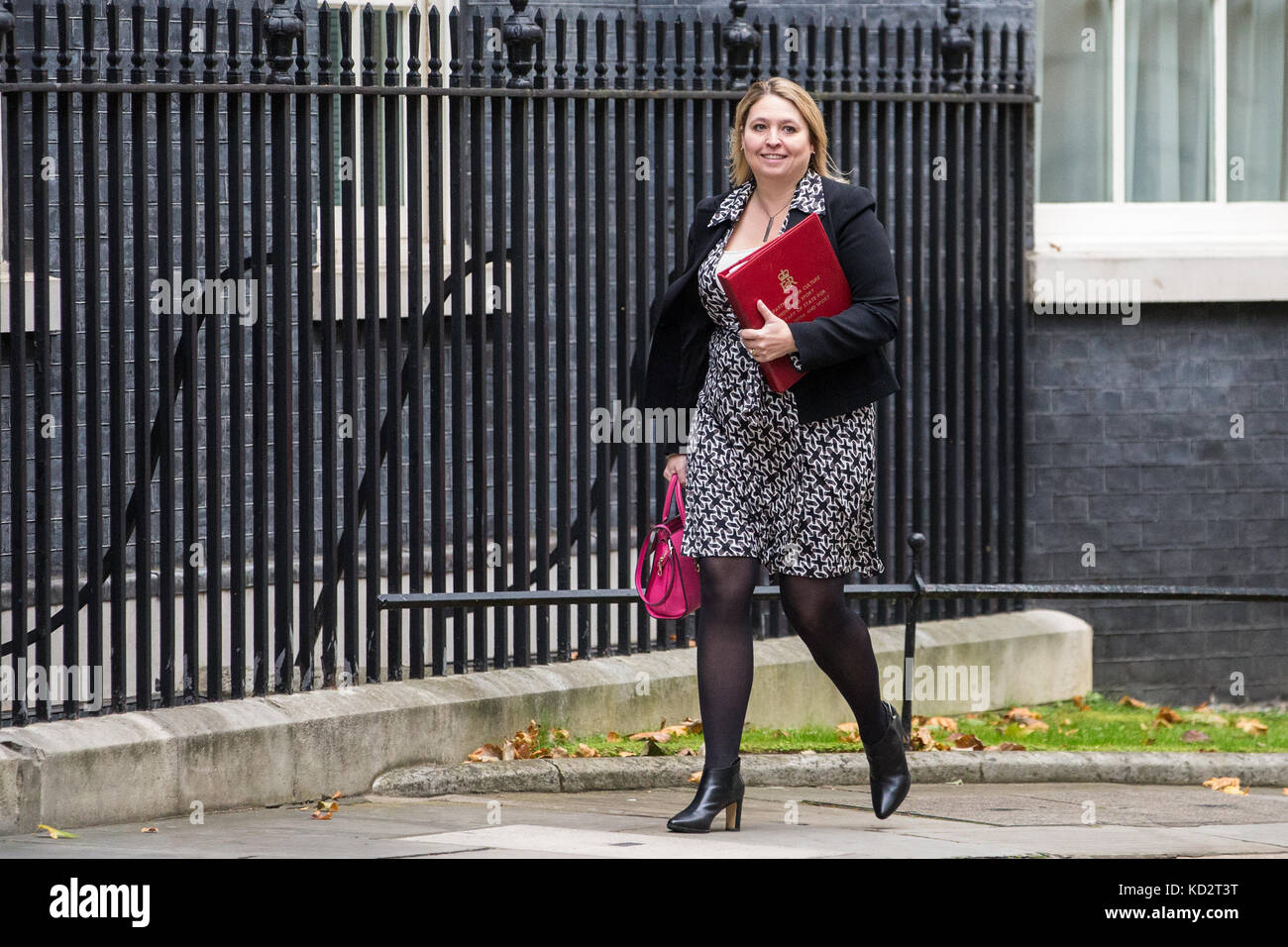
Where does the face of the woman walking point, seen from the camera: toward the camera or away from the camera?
toward the camera

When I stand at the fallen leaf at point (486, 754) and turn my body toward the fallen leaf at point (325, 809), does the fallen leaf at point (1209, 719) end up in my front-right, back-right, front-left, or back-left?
back-left

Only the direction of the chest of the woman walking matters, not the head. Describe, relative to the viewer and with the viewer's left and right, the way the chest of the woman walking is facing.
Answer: facing the viewer and to the left of the viewer

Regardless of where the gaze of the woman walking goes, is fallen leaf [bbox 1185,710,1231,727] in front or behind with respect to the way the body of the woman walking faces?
behind

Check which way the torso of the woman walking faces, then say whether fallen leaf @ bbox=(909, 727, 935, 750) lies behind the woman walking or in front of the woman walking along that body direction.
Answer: behind

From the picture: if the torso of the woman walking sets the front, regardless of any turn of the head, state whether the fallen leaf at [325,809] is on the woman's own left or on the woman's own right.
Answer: on the woman's own right

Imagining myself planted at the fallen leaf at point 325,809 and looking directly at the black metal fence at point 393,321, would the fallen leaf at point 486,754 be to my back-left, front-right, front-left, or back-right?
front-right
